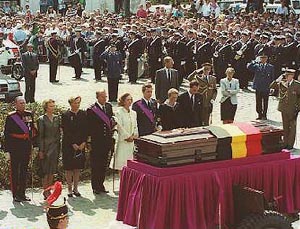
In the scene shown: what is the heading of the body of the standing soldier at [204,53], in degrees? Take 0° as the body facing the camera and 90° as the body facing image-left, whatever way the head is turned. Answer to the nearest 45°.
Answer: approximately 45°

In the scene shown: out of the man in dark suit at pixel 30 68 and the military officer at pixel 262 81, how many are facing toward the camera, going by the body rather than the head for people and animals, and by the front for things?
2

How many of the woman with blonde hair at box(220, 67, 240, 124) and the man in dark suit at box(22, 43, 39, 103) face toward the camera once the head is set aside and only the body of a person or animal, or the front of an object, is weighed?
2

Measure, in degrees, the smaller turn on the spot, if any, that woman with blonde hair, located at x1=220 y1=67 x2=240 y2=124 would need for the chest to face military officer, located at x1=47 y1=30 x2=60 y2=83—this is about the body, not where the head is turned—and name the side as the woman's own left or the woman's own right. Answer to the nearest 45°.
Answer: approximately 135° to the woman's own right

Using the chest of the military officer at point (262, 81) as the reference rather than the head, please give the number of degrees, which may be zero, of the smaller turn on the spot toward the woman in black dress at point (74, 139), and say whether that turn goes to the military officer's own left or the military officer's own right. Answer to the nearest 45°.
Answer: approximately 45° to the military officer's own right

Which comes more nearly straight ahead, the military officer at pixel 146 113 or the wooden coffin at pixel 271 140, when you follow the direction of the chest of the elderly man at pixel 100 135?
the wooden coffin

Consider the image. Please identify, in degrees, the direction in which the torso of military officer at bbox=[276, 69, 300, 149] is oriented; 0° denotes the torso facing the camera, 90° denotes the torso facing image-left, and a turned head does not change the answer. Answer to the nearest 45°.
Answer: approximately 0°

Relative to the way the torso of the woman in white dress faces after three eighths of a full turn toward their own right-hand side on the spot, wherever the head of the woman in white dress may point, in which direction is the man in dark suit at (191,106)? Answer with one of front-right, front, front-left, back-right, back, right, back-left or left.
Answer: back-right

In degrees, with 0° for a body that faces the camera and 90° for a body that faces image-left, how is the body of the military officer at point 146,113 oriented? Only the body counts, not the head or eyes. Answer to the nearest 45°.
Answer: approximately 315°

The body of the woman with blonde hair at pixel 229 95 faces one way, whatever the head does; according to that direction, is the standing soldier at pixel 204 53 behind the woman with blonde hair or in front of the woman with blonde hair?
behind

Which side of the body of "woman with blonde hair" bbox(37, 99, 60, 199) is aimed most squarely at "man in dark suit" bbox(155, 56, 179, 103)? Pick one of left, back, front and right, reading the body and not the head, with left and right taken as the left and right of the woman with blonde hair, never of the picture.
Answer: left
